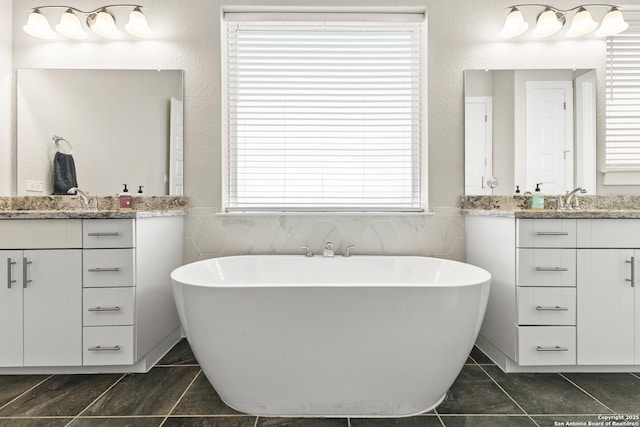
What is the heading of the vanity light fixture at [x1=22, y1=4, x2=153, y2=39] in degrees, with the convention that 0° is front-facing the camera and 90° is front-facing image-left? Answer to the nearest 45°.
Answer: approximately 45°

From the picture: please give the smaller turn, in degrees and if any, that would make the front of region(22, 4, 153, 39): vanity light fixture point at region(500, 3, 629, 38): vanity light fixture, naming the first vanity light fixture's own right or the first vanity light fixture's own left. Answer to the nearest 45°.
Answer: approximately 90° to the first vanity light fixture's own left

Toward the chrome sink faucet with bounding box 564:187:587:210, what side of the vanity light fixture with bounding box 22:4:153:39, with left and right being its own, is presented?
left

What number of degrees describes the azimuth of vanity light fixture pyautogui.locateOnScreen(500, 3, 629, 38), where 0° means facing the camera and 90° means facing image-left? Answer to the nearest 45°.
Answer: approximately 315°

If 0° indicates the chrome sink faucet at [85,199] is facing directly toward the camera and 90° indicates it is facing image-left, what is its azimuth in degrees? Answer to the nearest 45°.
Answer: approximately 45°

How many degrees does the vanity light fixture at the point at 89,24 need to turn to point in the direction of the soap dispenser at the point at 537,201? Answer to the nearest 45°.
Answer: approximately 90° to its left
